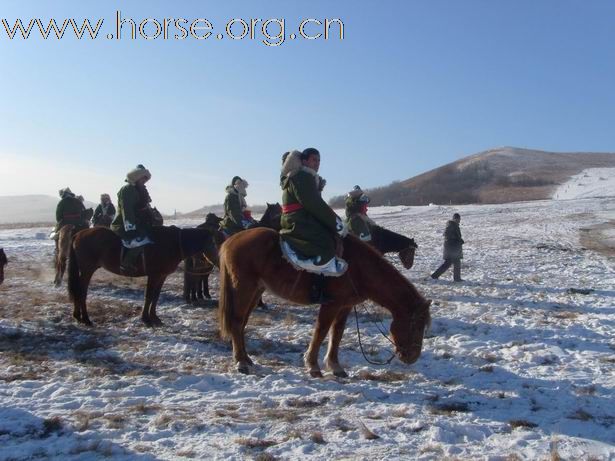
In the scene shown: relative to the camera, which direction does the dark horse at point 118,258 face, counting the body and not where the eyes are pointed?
to the viewer's right

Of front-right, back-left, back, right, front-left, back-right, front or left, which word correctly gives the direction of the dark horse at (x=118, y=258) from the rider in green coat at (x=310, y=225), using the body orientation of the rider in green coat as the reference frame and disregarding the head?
back-left

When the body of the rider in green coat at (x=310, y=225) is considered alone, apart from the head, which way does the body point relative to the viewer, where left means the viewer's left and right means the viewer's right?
facing to the right of the viewer

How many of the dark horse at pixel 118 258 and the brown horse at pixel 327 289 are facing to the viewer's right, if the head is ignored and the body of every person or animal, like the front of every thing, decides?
2

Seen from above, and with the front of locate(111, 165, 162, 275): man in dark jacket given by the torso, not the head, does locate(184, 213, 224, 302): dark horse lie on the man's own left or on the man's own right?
on the man's own left

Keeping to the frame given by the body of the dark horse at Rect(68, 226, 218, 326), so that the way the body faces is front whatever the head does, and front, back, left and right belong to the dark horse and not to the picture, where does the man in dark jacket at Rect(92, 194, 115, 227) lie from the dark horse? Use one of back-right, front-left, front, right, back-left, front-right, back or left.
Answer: left

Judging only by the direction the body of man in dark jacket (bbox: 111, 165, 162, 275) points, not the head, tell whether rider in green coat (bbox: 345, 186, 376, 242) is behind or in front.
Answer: in front

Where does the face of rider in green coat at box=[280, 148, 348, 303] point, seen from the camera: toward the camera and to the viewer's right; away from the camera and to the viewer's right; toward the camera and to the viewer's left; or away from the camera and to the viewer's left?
toward the camera and to the viewer's right

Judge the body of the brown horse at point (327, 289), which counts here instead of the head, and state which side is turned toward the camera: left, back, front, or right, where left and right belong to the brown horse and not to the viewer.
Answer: right

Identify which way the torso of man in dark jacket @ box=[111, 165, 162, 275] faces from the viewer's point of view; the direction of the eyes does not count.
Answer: to the viewer's right

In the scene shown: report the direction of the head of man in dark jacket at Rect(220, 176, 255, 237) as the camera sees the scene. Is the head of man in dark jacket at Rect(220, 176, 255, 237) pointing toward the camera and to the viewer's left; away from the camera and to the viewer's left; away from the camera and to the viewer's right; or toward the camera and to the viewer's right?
toward the camera and to the viewer's right

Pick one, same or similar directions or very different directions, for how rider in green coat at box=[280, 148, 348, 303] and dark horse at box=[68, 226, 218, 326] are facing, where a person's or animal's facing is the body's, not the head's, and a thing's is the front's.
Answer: same or similar directions

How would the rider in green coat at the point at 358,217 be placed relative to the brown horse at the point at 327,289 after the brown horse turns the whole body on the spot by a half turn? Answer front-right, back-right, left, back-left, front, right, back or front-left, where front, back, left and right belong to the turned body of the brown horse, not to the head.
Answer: right
